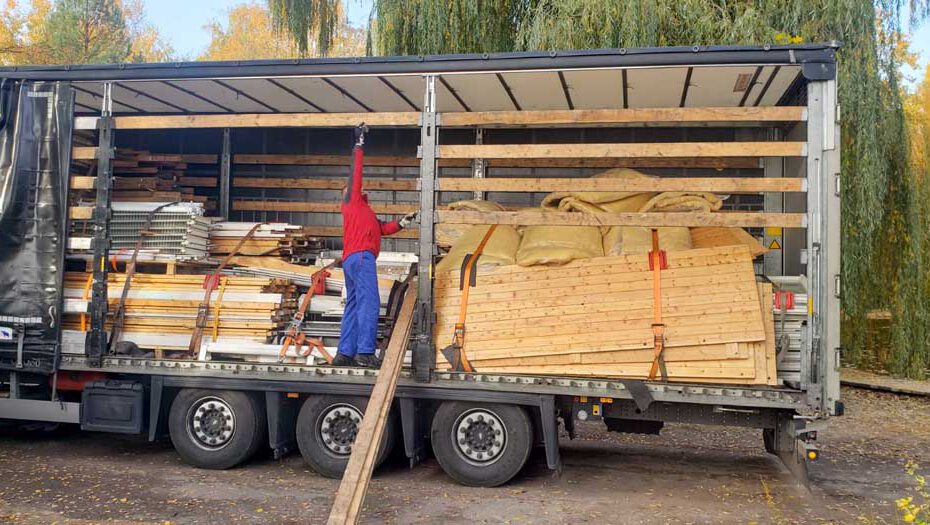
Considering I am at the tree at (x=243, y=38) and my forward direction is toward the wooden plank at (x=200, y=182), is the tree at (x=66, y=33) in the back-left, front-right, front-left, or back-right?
front-right

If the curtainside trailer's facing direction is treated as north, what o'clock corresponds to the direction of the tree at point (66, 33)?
The tree is roughly at 2 o'clock from the curtainside trailer.

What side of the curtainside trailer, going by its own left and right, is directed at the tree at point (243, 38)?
right

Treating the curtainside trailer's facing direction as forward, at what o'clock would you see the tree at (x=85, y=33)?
The tree is roughly at 2 o'clock from the curtainside trailer.

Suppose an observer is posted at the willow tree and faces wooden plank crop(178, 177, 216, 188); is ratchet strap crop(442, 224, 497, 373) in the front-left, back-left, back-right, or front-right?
front-left

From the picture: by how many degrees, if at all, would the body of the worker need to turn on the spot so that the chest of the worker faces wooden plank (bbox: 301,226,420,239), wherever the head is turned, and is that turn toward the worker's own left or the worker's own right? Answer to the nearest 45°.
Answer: approximately 90° to the worker's own left

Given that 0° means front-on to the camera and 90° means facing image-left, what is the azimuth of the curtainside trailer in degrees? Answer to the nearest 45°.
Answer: approximately 90°
